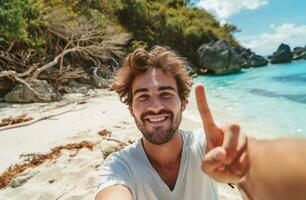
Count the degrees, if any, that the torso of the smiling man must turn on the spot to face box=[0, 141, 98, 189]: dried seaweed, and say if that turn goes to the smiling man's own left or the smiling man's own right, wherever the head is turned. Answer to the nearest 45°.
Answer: approximately 135° to the smiling man's own right

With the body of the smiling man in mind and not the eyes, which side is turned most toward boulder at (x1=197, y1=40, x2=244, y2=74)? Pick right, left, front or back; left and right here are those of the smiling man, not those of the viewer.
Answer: back

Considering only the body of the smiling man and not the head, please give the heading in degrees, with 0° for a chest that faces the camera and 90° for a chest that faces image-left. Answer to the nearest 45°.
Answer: approximately 0°
